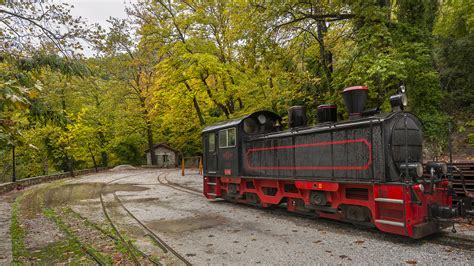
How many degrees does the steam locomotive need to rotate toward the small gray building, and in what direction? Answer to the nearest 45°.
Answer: approximately 180°

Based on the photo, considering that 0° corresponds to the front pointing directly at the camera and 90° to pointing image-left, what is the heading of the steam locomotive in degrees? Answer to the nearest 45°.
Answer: approximately 315°
